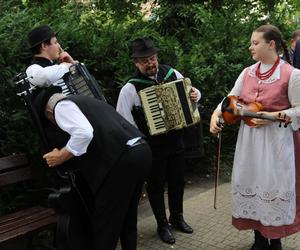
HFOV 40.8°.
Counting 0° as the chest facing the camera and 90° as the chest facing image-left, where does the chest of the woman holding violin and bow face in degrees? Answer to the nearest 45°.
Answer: approximately 45°

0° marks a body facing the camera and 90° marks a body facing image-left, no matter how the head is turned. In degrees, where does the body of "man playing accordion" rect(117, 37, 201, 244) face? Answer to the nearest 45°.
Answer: approximately 315°

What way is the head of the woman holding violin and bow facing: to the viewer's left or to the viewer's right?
to the viewer's left

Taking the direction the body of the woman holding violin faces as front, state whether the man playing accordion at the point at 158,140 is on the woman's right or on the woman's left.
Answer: on the woman's right

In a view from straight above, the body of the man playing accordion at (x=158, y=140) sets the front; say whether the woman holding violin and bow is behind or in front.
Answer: in front

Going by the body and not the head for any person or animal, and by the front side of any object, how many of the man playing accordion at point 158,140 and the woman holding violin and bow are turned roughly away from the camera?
0
